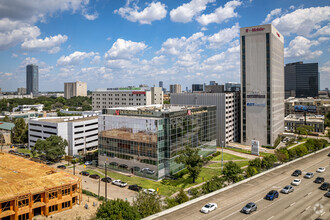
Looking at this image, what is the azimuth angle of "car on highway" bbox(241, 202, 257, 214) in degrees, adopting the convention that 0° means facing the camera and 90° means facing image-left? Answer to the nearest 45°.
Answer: approximately 45°

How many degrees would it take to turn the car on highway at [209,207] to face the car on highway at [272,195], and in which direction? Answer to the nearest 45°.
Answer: approximately 180°

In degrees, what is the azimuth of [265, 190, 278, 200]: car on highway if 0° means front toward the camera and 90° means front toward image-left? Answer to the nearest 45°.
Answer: approximately 45°

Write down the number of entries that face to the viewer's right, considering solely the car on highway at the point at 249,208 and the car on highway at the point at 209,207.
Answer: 0

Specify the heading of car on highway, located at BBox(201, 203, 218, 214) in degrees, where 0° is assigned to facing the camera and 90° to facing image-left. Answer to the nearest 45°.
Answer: approximately 45°

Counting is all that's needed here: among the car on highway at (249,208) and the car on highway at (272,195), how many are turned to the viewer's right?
0

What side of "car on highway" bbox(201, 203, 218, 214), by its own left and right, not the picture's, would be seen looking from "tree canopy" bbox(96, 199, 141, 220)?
front

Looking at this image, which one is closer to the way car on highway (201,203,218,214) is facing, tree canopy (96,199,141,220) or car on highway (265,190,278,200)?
the tree canopy

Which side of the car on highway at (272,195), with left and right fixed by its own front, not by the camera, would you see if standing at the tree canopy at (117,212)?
front
